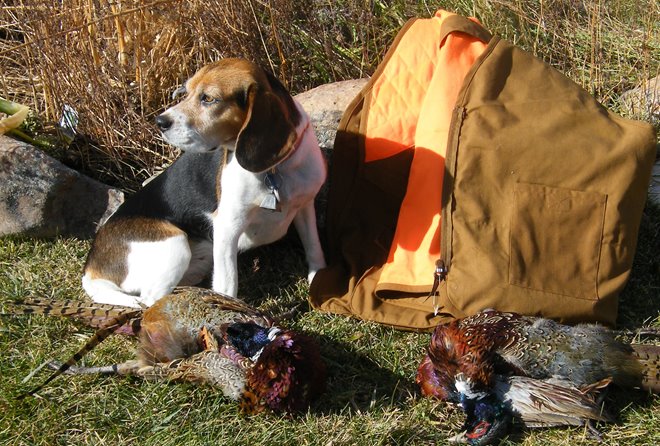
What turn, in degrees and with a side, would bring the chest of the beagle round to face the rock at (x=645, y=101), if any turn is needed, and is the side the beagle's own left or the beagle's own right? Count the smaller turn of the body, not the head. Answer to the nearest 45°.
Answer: approximately 45° to the beagle's own left

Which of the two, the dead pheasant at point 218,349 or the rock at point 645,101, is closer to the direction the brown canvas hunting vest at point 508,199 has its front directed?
the dead pheasant

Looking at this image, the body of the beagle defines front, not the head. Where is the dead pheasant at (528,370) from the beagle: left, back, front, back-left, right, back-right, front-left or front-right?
front

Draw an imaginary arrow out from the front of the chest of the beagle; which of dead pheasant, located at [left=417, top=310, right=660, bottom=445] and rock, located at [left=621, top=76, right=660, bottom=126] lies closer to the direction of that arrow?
the dead pheasant

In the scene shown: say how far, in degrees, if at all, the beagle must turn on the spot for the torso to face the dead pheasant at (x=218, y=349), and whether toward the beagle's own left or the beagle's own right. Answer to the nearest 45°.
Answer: approximately 45° to the beagle's own right

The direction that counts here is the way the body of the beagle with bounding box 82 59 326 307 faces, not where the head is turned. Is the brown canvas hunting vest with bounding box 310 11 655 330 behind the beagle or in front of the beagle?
in front

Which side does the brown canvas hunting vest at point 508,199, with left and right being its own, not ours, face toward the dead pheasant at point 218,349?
front

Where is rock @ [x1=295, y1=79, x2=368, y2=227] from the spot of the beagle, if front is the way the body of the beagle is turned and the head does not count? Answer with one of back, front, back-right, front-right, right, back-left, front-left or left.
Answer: left

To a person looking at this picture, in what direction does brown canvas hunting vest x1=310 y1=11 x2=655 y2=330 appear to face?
facing the viewer and to the left of the viewer

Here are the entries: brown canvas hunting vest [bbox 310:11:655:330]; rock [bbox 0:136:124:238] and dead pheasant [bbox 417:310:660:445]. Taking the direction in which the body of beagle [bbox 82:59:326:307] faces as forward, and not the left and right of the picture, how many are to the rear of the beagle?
1

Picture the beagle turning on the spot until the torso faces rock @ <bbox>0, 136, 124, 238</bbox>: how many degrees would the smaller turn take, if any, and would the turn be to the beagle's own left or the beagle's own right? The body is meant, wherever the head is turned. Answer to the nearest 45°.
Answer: approximately 180°

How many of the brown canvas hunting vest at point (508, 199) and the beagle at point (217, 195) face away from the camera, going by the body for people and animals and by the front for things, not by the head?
0

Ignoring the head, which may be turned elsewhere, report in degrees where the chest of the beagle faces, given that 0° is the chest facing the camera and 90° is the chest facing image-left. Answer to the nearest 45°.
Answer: approximately 315°
